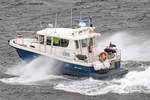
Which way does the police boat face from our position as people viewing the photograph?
facing away from the viewer and to the left of the viewer
